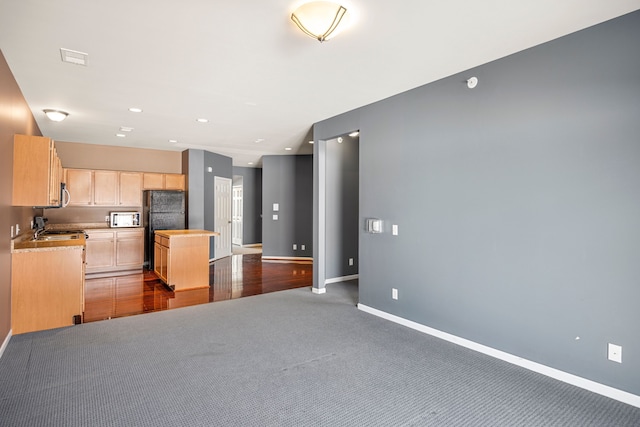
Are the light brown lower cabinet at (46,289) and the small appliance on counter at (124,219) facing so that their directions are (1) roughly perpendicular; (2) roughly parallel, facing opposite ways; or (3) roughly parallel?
roughly perpendicular

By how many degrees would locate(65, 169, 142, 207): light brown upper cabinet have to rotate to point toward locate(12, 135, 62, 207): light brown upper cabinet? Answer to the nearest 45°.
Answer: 0° — it already faces it

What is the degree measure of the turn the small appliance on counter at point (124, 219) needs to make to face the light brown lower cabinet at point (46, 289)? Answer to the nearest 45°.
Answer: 0° — it already faces it

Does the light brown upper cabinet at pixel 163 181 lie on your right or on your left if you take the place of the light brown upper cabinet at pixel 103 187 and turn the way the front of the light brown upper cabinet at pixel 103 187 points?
on your left

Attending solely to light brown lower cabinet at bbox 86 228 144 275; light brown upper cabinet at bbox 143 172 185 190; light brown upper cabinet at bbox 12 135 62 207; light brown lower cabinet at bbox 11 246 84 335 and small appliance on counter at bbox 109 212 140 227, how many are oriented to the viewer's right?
2

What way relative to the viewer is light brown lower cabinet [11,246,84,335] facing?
to the viewer's right

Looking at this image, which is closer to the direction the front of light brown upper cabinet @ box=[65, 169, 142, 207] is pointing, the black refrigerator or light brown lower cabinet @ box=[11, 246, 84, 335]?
the light brown lower cabinet

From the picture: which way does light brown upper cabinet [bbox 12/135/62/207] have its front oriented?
to the viewer's right

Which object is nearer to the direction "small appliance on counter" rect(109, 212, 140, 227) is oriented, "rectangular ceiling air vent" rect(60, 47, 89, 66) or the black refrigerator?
the rectangular ceiling air vent

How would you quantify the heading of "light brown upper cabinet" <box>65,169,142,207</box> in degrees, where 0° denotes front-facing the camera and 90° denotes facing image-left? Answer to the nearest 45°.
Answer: approximately 0°

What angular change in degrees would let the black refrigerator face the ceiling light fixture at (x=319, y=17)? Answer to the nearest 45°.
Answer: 0° — it already faces it
